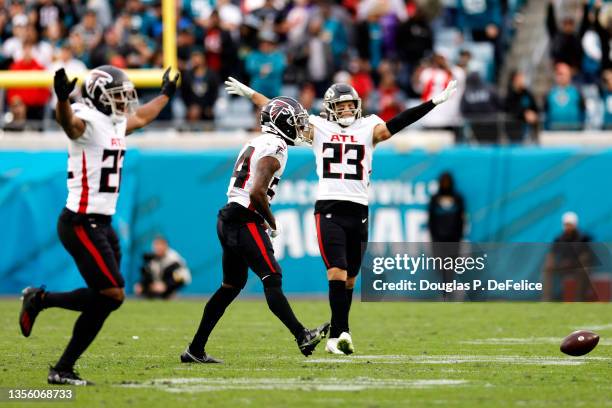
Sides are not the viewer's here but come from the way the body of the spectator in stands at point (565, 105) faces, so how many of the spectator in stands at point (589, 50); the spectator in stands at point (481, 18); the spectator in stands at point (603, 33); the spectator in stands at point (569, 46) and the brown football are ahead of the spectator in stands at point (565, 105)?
1

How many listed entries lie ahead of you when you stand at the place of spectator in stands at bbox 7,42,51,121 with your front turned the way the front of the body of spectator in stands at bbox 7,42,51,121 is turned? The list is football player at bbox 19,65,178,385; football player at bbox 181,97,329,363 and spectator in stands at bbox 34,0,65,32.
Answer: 2

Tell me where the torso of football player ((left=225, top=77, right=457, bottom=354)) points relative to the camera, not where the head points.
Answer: toward the camera

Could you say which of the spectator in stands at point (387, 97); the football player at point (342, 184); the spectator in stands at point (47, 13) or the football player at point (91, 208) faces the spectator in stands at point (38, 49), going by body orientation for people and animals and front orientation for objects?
the spectator in stands at point (47, 13)

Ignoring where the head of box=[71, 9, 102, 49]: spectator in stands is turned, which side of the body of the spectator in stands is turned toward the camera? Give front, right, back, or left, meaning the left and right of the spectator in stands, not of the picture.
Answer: front

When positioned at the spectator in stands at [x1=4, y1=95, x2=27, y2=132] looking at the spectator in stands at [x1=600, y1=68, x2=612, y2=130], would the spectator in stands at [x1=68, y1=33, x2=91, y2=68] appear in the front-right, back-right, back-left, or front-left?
front-left

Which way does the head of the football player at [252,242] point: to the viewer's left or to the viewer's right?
to the viewer's right

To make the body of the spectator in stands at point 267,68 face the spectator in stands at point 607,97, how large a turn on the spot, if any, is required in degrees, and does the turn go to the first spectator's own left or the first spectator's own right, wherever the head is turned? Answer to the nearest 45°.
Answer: approximately 90° to the first spectator's own left

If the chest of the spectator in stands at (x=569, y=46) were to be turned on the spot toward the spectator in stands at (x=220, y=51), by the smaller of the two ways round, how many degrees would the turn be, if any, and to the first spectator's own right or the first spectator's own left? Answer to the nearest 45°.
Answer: approximately 90° to the first spectator's own right

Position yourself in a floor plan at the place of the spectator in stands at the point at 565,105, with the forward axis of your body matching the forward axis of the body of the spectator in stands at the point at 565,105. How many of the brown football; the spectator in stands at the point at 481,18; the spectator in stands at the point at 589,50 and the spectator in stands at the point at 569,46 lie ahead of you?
1

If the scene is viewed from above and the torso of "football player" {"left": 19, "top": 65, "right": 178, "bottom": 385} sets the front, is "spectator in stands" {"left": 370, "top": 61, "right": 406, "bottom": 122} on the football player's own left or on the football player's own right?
on the football player's own left

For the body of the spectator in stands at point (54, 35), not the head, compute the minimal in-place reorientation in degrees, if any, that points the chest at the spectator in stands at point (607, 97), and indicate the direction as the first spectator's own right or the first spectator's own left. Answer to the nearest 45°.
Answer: approximately 45° to the first spectator's own left

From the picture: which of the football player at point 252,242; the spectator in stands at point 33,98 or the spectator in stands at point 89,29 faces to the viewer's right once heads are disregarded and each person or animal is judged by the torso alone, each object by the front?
the football player

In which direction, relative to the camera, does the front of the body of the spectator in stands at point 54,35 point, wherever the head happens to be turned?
toward the camera

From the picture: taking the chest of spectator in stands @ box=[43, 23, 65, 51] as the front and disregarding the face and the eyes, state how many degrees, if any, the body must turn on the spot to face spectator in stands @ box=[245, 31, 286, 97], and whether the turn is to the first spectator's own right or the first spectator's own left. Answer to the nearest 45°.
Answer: approximately 45° to the first spectator's own left

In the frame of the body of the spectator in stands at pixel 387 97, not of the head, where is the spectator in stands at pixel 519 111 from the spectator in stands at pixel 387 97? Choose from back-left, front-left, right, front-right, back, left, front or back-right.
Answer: left
